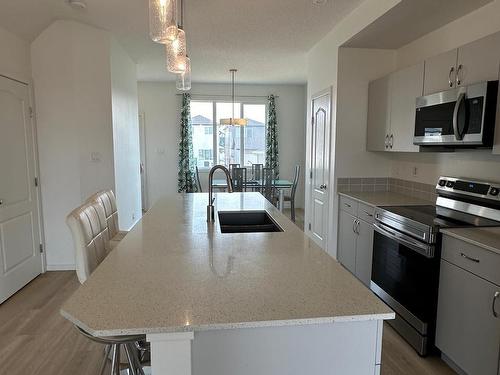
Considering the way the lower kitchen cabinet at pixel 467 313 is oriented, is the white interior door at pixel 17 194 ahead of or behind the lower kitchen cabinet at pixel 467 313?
ahead

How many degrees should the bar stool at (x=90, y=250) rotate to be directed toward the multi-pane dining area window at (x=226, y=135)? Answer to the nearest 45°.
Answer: approximately 90° to its left

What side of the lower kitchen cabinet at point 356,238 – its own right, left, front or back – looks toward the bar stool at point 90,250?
front

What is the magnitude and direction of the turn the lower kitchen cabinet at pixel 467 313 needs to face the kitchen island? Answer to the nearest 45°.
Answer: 0° — it already faces it

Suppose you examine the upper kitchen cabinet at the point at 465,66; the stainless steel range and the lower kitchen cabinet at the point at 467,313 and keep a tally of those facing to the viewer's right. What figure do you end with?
0

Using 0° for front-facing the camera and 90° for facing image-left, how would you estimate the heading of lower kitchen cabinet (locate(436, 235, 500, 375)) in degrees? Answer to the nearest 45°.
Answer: approximately 45°

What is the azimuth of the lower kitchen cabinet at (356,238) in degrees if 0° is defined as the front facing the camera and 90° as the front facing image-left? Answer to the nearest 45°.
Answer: approximately 45°

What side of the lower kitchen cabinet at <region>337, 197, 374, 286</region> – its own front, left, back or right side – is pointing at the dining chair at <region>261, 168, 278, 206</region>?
right

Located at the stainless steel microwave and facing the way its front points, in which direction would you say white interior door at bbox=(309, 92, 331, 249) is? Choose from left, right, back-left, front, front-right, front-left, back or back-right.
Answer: right

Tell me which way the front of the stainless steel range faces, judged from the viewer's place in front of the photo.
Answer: facing the viewer and to the left of the viewer
